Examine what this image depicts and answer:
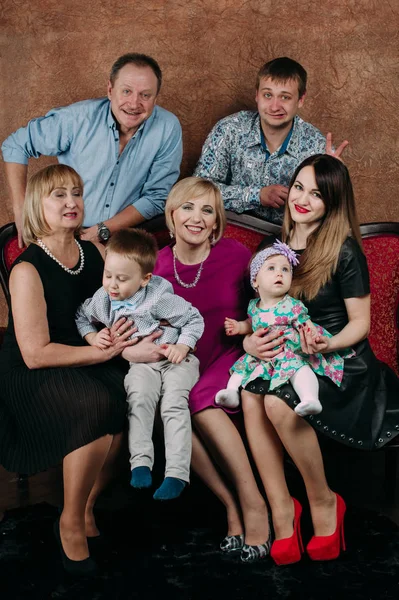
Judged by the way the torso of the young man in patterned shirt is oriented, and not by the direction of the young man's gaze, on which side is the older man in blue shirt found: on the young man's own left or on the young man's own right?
on the young man's own right

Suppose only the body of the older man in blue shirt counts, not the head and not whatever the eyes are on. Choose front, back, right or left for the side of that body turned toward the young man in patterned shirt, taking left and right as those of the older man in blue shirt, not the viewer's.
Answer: left

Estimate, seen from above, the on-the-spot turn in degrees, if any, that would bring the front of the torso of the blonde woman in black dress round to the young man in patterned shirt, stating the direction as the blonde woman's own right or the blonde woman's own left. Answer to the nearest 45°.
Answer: approximately 90° to the blonde woman's own left

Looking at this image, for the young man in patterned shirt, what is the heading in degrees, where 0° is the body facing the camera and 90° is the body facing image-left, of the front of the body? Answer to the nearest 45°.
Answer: approximately 0°

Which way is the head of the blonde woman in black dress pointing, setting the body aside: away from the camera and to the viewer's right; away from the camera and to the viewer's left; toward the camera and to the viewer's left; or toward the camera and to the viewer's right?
toward the camera and to the viewer's right

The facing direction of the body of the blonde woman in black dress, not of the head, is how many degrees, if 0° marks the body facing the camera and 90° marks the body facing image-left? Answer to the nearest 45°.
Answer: approximately 315°

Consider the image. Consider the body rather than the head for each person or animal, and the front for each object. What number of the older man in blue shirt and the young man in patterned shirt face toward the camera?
2

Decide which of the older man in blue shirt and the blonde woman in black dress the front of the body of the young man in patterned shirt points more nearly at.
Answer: the blonde woman in black dress

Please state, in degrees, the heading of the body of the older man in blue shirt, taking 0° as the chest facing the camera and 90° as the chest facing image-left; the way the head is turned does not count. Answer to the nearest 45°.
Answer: approximately 0°
